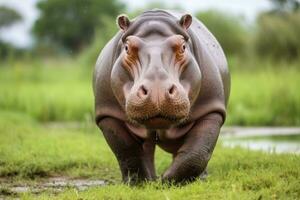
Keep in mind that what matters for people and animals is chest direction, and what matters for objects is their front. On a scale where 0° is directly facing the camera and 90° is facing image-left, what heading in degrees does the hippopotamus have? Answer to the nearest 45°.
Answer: approximately 0°

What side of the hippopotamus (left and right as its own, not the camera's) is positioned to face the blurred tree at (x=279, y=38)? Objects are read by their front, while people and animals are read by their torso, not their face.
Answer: back

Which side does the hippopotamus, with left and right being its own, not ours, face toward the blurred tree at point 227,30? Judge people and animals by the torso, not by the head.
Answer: back
